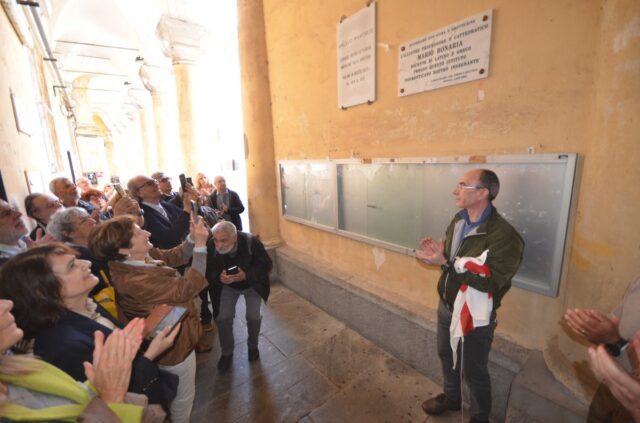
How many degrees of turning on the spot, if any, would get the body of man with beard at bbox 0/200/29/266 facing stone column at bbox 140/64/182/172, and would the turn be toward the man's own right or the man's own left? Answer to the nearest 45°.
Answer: approximately 45° to the man's own left

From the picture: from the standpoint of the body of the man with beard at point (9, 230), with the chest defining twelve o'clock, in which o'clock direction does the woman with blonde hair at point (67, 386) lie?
The woman with blonde hair is roughly at 3 o'clock from the man with beard.

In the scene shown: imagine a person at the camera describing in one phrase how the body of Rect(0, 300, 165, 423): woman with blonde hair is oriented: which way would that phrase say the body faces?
to the viewer's right

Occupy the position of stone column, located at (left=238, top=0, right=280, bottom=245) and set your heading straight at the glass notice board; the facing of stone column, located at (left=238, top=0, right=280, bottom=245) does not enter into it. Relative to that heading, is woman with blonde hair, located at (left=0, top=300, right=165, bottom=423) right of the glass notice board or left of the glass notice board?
right

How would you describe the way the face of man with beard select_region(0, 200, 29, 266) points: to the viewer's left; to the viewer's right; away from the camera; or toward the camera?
to the viewer's right

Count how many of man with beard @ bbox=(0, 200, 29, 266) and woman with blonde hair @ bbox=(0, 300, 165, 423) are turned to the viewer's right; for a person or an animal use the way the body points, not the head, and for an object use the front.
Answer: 2

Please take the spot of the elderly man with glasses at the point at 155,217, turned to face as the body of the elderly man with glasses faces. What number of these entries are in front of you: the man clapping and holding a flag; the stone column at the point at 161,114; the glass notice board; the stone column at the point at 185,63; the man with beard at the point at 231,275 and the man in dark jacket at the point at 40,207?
3

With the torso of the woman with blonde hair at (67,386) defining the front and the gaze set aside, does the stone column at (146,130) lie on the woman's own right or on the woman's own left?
on the woman's own left

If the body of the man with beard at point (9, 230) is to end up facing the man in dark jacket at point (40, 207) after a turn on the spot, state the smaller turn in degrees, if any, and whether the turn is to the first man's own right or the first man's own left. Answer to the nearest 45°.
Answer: approximately 90° to the first man's own left

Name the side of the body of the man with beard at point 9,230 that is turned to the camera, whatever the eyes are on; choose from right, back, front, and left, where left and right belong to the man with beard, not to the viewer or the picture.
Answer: right

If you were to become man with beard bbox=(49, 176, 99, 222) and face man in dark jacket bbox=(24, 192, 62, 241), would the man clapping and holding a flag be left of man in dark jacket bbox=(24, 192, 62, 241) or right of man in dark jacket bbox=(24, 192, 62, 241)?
left

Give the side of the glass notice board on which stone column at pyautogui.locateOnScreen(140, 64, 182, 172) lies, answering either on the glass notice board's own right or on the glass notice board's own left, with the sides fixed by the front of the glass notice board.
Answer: on the glass notice board's own right

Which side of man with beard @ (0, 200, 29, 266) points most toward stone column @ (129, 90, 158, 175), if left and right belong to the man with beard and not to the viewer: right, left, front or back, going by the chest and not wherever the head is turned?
left

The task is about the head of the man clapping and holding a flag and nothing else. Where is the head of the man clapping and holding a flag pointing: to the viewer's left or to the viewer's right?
to the viewer's left

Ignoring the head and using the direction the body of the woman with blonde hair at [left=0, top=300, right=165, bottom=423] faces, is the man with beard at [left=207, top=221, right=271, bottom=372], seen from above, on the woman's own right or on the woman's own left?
on the woman's own left

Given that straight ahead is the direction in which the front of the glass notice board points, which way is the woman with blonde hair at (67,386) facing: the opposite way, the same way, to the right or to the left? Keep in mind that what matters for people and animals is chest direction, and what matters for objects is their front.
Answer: the opposite way
